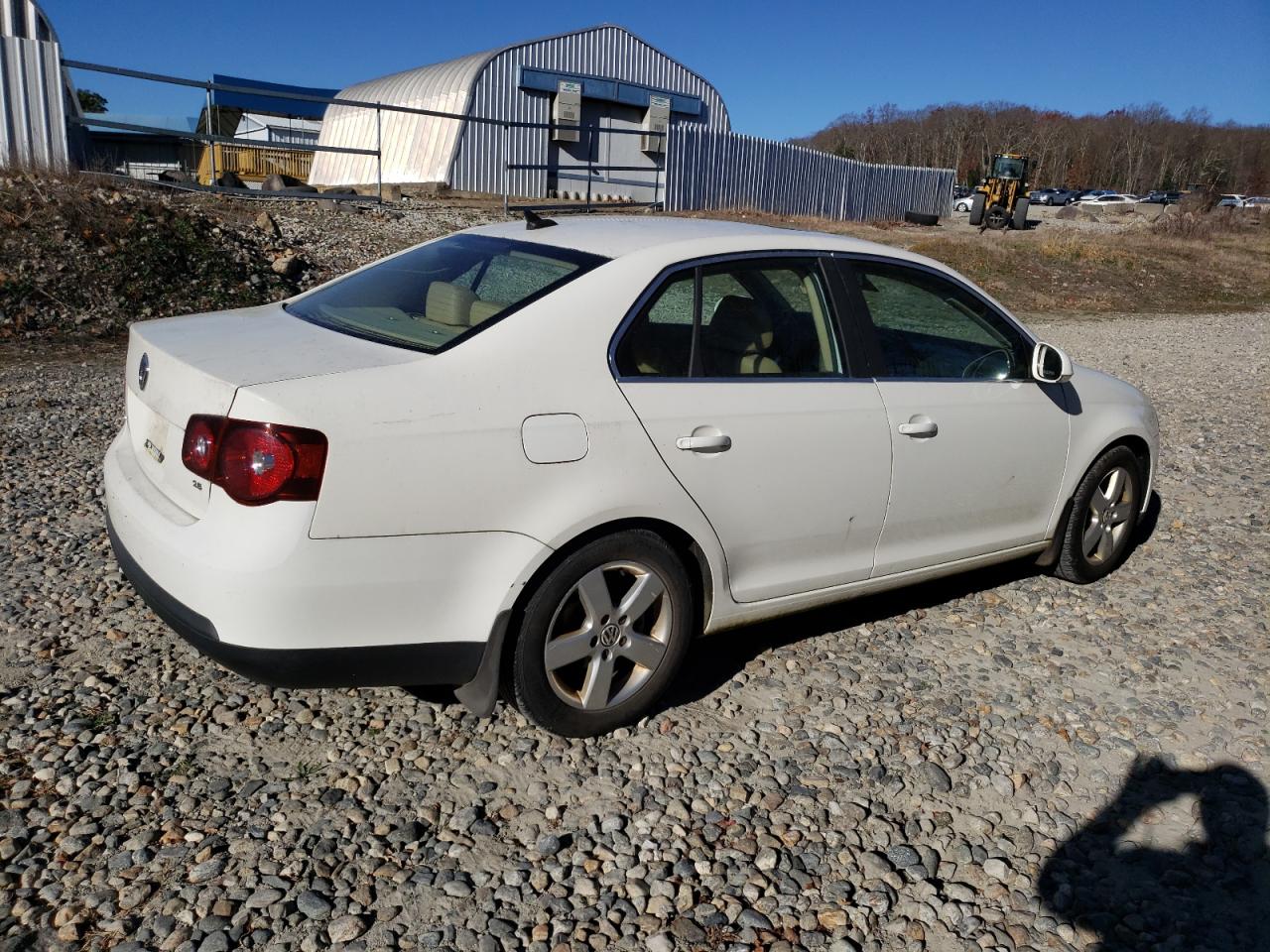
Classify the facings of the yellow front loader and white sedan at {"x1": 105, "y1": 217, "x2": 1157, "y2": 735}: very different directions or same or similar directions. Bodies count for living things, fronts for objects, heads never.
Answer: very different directions

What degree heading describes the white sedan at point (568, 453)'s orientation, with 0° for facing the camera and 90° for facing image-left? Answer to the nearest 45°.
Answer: approximately 225°

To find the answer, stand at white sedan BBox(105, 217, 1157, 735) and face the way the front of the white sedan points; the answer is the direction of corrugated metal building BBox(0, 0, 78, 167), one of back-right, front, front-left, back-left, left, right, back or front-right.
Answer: left

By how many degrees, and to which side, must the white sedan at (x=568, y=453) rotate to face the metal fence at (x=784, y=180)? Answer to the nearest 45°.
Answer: approximately 45° to its left

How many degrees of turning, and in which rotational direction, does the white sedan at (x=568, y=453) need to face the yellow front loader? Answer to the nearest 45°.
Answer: approximately 45° to its left

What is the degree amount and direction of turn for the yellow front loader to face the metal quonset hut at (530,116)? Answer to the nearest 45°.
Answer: approximately 45° to its right

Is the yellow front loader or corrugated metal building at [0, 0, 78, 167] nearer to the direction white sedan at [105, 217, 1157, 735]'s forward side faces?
the yellow front loader

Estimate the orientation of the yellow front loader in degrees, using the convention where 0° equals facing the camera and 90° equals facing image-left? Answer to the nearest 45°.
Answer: approximately 0°

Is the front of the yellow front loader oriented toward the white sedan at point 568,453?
yes

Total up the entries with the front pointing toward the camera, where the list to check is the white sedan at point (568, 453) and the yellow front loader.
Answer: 1

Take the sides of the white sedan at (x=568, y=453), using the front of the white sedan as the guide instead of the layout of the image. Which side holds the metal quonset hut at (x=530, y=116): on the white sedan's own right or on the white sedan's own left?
on the white sedan's own left
